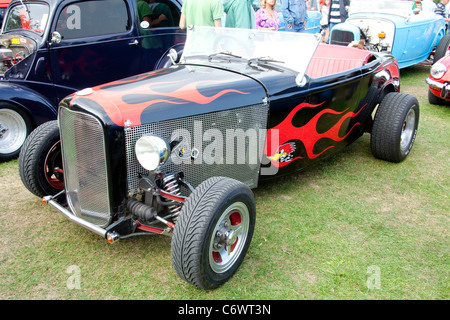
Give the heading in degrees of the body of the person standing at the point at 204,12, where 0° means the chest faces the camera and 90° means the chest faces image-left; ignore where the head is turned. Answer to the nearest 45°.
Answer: approximately 180°

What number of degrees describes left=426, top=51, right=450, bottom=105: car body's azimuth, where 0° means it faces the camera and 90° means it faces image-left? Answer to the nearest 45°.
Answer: approximately 45°

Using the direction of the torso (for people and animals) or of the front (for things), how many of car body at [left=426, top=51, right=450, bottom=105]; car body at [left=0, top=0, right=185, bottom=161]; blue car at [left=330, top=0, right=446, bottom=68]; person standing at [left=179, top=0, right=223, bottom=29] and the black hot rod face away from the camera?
1

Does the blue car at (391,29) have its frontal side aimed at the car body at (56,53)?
yes

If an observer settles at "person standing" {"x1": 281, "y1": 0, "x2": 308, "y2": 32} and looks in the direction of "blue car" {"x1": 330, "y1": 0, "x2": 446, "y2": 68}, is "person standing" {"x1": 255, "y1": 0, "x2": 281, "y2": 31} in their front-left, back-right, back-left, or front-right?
back-right

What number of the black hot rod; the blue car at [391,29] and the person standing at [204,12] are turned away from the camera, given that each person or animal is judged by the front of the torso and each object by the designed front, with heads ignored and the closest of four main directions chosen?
1

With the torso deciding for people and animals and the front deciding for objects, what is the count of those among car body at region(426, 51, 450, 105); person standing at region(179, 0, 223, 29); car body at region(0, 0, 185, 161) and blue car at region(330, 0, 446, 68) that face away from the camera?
1

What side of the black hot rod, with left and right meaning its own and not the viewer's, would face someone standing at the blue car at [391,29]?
back

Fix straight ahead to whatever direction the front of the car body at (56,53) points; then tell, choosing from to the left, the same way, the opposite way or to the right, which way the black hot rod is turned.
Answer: the same way

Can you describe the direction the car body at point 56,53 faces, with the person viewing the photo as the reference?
facing the viewer and to the left of the viewer

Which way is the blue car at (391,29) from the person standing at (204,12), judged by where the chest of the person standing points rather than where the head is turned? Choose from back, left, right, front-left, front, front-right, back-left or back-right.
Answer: front-right

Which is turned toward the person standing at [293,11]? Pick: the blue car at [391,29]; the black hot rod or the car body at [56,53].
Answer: the blue car

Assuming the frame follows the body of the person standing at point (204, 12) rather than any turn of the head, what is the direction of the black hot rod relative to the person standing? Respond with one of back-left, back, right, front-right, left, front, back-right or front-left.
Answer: back

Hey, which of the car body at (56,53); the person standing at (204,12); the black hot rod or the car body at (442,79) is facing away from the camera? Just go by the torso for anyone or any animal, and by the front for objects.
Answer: the person standing
